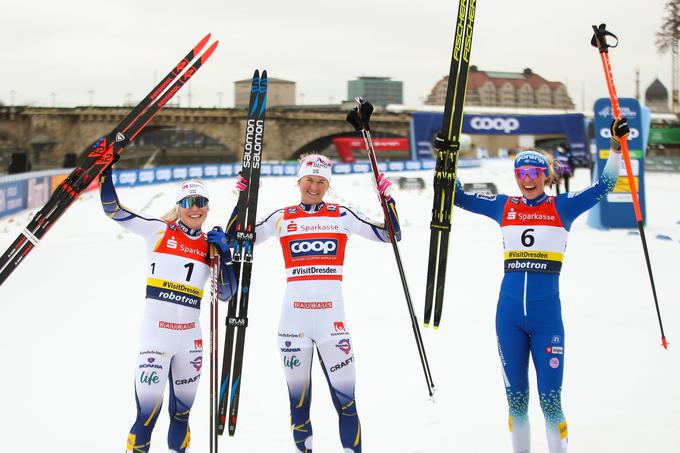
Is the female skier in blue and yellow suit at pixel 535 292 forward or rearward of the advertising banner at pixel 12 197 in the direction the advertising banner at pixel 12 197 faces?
forward

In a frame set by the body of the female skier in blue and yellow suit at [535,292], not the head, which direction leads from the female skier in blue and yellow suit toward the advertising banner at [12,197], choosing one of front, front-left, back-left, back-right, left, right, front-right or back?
back-right

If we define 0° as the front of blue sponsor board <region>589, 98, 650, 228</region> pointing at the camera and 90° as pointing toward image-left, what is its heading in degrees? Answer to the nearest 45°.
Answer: approximately 0°

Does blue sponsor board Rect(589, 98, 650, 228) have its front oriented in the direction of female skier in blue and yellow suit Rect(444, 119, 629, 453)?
yes

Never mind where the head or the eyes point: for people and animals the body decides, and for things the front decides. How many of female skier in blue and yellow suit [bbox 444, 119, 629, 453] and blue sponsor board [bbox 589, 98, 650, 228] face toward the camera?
2

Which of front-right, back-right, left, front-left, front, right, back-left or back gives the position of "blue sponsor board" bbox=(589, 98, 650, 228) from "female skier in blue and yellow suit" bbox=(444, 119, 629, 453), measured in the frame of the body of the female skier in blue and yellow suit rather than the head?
back

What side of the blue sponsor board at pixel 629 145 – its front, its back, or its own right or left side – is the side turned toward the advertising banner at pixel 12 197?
right

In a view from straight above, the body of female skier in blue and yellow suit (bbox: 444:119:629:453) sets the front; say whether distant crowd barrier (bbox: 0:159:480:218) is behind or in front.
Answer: behind

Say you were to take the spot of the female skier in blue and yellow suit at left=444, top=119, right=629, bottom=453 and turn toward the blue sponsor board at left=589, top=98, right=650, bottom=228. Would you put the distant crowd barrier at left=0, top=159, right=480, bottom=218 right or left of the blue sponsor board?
left
